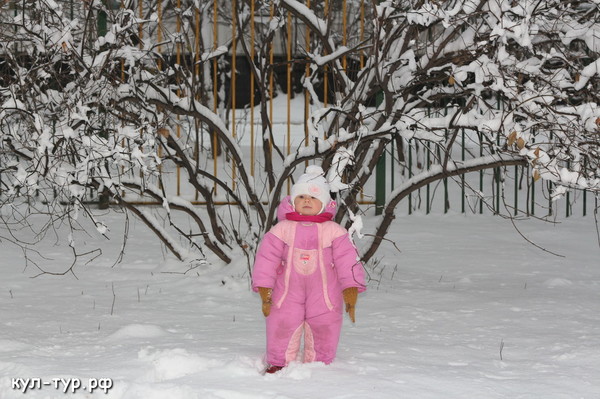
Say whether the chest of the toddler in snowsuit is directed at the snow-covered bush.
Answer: no

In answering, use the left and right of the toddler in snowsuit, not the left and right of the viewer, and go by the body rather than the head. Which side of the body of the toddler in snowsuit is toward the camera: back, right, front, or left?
front

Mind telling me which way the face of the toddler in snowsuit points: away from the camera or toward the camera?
toward the camera
